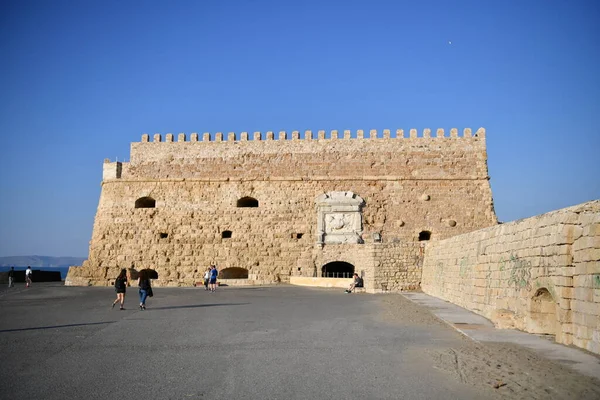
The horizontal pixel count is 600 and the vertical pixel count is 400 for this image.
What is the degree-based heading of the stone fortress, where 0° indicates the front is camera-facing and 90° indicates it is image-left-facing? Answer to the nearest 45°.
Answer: approximately 0°

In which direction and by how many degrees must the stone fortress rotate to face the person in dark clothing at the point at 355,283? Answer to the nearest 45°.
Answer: approximately 45° to its left

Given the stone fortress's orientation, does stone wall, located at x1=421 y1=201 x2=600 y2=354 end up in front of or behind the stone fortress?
in front

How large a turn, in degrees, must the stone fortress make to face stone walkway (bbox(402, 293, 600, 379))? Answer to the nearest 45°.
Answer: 0° — it already faces it
